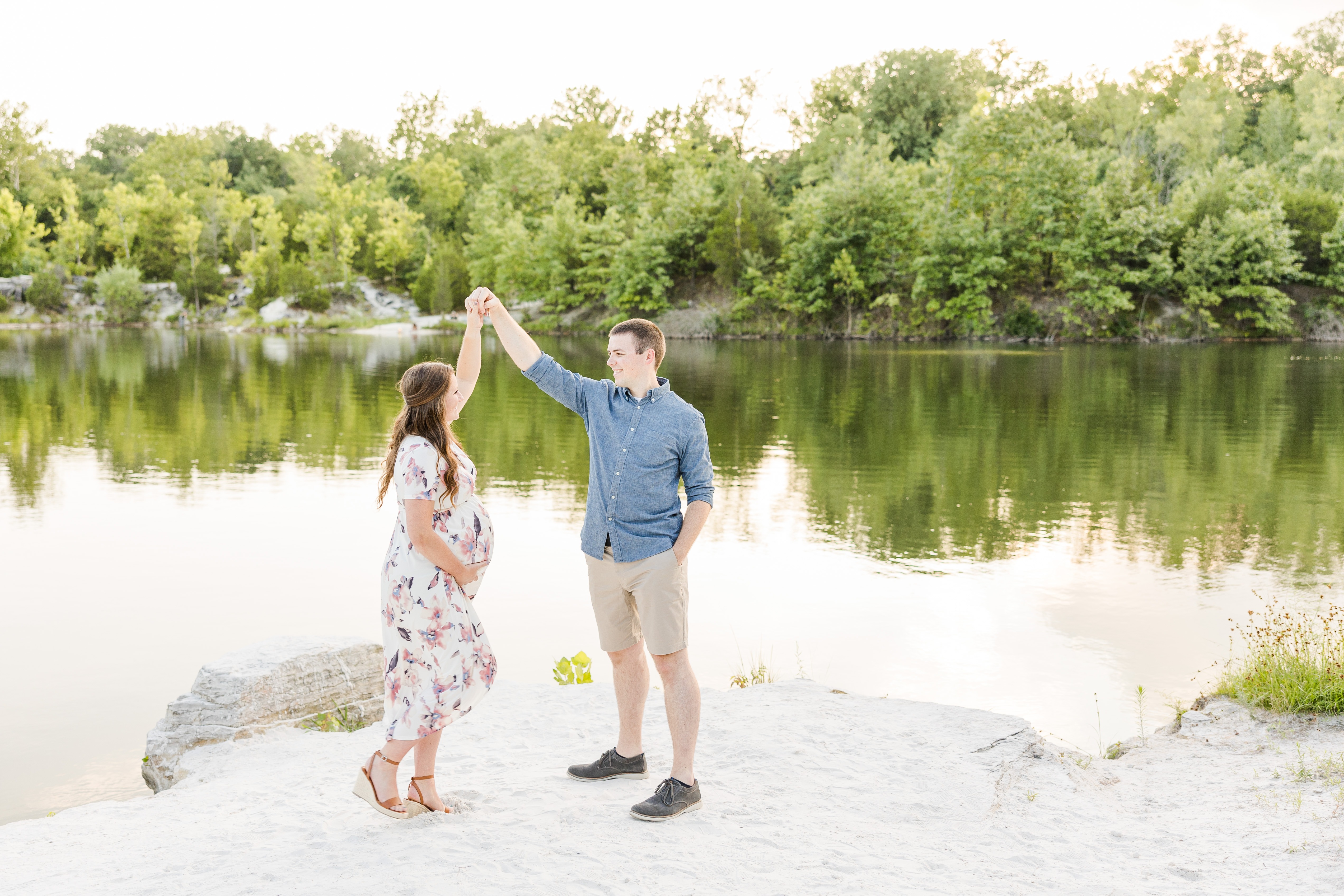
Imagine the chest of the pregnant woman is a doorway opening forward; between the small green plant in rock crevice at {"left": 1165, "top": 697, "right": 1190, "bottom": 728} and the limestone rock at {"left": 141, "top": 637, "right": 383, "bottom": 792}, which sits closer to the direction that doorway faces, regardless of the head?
the small green plant in rock crevice

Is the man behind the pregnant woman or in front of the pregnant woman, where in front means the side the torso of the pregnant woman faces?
in front

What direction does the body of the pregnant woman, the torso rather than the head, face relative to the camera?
to the viewer's right

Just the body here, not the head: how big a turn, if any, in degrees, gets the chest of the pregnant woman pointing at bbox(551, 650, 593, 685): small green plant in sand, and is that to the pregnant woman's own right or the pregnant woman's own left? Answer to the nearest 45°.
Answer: approximately 90° to the pregnant woman's own left

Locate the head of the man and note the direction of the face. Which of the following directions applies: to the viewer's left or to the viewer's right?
to the viewer's left

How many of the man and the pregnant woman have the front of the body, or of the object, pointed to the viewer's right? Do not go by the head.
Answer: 1

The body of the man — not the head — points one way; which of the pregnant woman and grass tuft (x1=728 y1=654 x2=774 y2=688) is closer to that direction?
the pregnant woman

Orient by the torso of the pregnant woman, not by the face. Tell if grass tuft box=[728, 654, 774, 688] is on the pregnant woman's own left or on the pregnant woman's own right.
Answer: on the pregnant woman's own left
